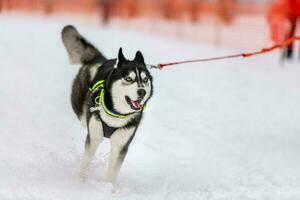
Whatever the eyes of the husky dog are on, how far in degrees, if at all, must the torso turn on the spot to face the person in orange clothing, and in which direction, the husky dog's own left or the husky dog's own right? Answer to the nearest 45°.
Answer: approximately 90° to the husky dog's own left

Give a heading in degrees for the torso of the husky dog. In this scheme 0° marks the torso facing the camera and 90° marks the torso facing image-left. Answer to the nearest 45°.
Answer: approximately 315°
